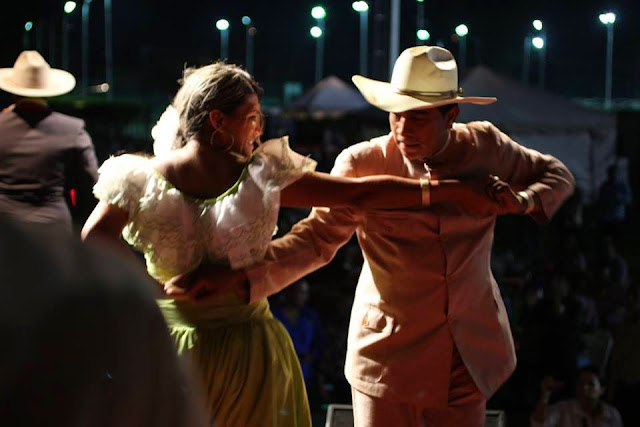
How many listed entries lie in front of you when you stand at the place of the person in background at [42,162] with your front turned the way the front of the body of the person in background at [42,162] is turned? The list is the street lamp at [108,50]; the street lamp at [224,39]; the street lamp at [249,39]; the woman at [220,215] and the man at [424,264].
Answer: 3

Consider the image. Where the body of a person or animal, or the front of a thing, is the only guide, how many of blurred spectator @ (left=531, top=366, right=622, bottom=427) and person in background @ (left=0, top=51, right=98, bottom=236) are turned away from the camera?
1

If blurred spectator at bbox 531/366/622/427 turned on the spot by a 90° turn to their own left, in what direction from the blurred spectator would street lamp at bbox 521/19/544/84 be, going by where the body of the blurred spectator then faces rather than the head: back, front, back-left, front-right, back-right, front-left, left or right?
left

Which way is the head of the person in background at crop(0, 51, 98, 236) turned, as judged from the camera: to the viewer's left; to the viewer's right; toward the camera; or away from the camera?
away from the camera

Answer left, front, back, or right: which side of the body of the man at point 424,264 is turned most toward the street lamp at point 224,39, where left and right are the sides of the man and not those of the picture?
back

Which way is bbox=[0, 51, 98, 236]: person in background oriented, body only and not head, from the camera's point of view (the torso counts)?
away from the camera

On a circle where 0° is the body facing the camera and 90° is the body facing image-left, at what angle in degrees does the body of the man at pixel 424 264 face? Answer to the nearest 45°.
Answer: approximately 0°

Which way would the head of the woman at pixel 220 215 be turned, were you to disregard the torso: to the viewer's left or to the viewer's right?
to the viewer's right

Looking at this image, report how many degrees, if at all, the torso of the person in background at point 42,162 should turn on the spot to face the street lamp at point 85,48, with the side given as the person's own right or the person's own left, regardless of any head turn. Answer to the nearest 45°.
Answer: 0° — they already face it

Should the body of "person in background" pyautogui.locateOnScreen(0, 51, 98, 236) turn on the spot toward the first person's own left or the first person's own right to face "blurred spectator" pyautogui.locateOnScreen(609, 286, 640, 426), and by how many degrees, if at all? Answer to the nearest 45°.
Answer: approximately 90° to the first person's own right

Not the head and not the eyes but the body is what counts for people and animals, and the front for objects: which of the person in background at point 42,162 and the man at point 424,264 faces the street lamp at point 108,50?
the person in background

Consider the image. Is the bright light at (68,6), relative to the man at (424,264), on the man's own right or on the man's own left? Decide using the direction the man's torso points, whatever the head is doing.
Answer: on the man's own right
